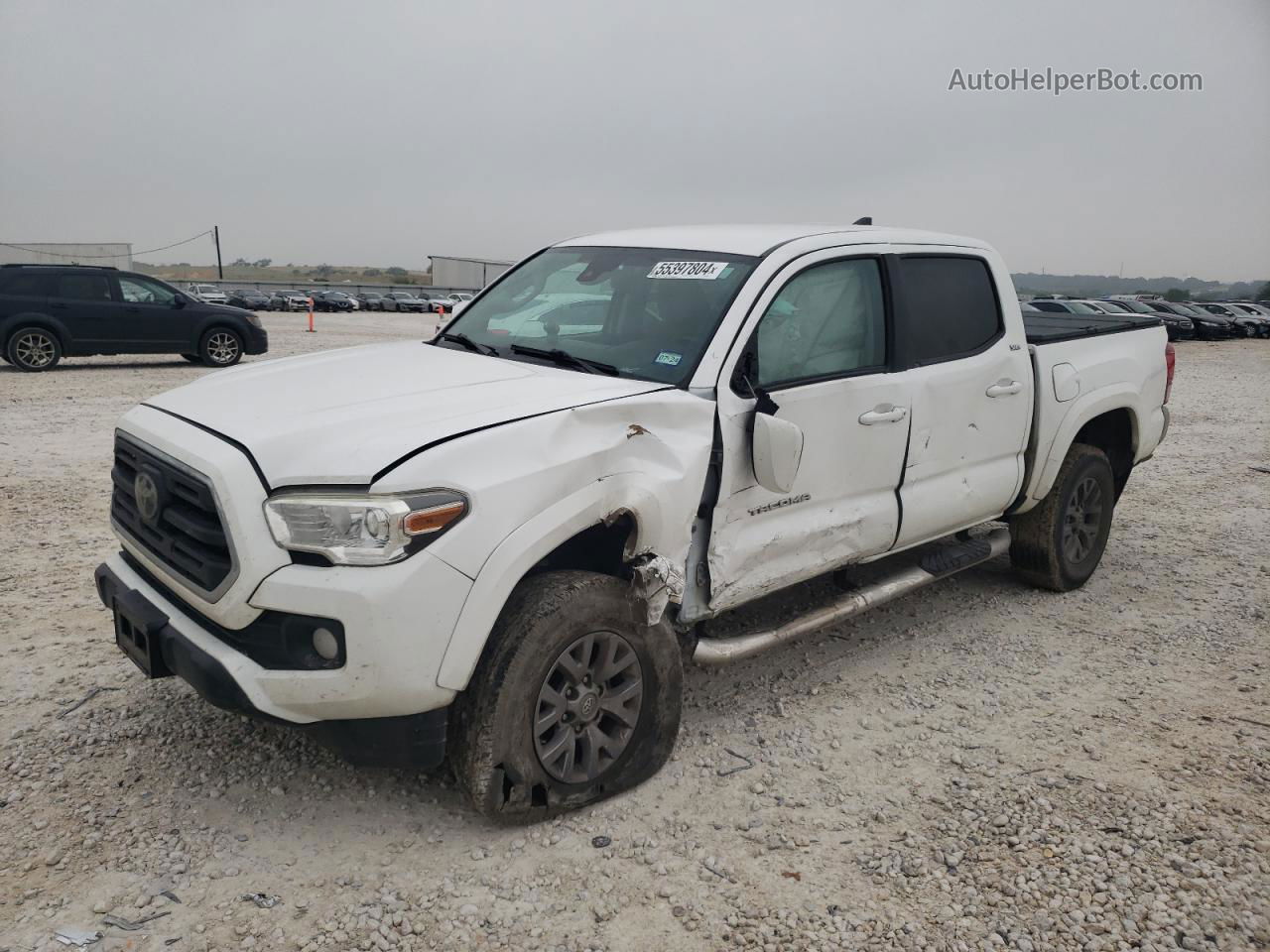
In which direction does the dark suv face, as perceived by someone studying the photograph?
facing to the right of the viewer

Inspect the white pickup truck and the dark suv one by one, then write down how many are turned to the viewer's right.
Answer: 1

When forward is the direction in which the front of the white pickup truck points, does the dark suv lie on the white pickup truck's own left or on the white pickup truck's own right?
on the white pickup truck's own right

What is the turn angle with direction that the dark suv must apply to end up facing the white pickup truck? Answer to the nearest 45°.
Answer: approximately 90° to its right

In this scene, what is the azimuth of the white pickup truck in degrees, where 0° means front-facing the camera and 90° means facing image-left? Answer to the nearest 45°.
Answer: approximately 45°

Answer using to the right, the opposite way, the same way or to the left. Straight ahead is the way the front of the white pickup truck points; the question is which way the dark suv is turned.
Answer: the opposite way
